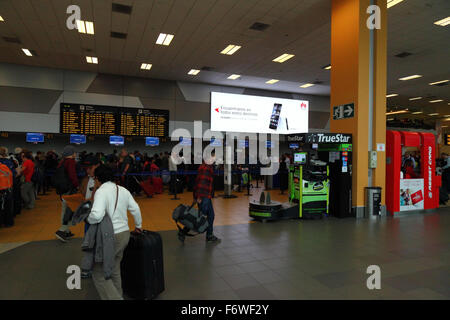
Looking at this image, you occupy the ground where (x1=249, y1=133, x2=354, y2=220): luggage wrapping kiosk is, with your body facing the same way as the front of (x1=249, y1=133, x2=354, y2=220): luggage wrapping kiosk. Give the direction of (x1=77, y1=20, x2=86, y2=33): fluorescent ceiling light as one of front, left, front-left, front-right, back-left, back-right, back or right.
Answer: right

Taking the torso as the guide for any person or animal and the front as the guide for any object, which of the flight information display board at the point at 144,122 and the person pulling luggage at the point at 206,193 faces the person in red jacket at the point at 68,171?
the flight information display board

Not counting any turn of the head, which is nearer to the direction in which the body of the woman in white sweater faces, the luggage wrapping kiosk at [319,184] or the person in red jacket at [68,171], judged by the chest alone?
the person in red jacket

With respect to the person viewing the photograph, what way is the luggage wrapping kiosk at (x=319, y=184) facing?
facing the viewer

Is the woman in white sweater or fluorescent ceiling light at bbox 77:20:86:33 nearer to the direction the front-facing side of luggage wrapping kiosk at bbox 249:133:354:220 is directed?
the woman in white sweater

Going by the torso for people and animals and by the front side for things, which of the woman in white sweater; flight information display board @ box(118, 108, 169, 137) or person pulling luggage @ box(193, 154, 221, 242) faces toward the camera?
the flight information display board

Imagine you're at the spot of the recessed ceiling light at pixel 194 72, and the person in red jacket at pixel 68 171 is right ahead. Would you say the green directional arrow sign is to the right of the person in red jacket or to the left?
left
